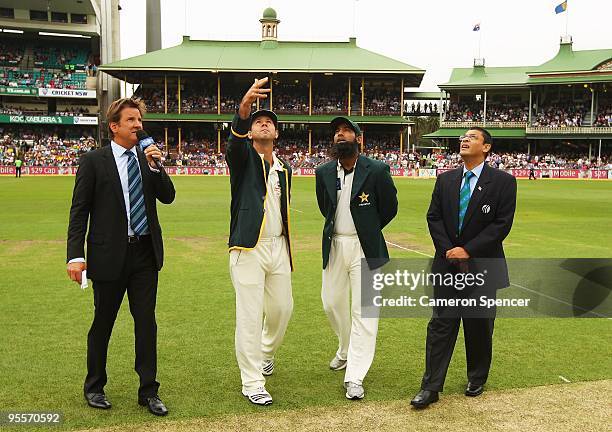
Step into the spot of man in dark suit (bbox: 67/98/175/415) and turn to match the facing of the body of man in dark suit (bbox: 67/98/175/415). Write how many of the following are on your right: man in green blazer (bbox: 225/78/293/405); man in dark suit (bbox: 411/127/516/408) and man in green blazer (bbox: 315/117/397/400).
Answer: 0

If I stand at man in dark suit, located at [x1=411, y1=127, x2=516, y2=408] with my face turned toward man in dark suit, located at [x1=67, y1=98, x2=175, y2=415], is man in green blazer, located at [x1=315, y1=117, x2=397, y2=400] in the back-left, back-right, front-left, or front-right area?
front-right

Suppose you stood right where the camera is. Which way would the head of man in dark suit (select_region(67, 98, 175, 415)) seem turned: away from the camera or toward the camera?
toward the camera

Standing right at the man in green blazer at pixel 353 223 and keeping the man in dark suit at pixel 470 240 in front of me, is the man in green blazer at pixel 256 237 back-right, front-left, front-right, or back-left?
back-right

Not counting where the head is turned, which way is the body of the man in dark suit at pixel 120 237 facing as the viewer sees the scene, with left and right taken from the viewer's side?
facing the viewer and to the right of the viewer

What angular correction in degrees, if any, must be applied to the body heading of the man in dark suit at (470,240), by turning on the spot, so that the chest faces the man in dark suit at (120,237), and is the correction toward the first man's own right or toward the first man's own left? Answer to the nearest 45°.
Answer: approximately 45° to the first man's own right

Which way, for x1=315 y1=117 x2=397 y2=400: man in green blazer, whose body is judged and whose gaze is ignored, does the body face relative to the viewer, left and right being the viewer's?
facing the viewer and to the left of the viewer

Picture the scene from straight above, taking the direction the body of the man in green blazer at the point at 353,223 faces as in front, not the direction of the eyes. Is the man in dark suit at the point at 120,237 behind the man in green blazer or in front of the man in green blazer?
in front

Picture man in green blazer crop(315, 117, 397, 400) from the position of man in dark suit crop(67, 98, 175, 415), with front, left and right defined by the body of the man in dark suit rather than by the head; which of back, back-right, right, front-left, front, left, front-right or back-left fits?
front-left

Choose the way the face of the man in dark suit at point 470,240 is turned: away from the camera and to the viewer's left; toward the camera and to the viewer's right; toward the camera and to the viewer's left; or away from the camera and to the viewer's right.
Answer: toward the camera and to the viewer's left

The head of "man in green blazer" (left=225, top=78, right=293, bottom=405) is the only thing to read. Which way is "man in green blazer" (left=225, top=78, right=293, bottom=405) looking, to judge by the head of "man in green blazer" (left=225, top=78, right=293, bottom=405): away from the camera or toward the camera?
toward the camera

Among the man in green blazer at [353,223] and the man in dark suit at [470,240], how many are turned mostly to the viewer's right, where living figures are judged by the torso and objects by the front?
0

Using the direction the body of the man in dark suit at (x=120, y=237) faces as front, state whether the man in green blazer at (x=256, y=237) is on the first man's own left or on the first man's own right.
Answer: on the first man's own left

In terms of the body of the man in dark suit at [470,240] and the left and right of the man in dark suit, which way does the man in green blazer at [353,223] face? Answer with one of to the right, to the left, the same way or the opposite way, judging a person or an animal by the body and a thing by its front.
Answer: the same way
